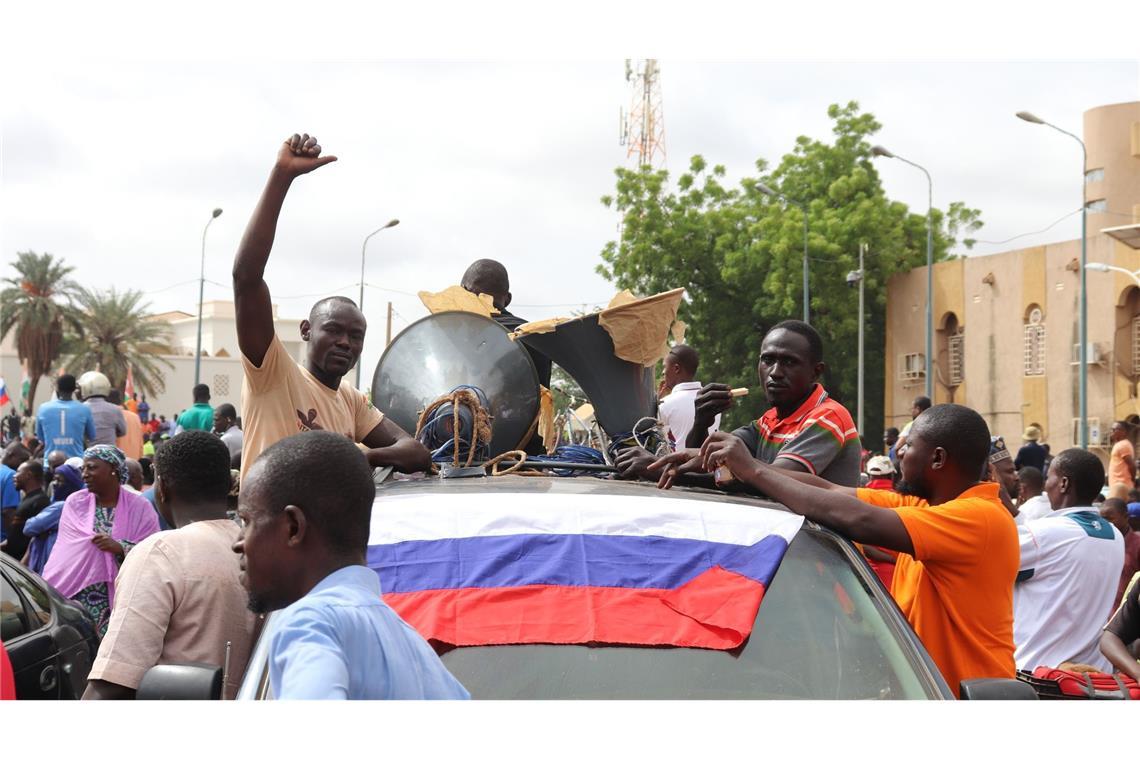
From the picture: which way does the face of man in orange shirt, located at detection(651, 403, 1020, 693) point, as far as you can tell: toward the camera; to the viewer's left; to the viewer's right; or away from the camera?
to the viewer's left

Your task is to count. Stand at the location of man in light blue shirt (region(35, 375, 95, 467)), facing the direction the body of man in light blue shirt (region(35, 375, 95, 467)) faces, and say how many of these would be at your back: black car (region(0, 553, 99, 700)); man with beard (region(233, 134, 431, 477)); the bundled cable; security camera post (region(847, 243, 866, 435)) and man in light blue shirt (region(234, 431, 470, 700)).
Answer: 4

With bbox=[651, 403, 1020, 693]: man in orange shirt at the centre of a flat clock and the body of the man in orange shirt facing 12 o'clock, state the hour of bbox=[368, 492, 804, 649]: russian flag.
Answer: The russian flag is roughly at 11 o'clock from the man in orange shirt.

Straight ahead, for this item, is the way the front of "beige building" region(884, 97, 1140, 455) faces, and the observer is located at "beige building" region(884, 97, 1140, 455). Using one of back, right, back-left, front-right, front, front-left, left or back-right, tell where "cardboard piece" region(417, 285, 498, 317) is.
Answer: front-left

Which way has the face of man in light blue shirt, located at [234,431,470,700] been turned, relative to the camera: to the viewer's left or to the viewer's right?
to the viewer's left

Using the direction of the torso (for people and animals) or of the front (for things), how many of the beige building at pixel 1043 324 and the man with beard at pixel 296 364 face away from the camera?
0

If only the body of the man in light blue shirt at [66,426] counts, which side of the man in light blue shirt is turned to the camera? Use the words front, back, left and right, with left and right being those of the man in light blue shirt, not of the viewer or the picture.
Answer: back

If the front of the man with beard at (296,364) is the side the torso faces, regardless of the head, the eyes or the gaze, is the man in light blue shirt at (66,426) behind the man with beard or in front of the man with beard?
behind

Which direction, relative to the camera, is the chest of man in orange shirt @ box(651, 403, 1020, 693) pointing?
to the viewer's left

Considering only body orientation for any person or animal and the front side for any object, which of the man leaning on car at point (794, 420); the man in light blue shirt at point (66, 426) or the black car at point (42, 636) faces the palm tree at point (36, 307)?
the man in light blue shirt

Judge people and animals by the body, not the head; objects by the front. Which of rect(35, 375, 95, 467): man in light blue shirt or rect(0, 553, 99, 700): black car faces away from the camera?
the man in light blue shirt

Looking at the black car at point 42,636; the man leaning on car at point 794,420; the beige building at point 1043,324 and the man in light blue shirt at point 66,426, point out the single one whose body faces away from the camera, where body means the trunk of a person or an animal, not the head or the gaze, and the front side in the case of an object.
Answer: the man in light blue shirt

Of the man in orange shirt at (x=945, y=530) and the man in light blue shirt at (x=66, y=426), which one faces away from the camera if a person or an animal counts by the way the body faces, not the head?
the man in light blue shirt
